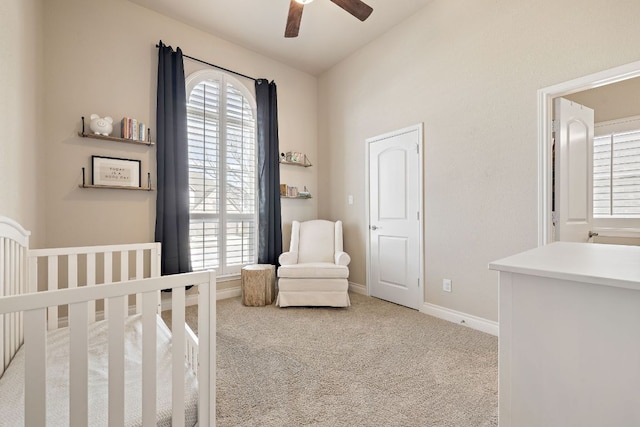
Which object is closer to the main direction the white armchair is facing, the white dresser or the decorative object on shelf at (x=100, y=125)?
the white dresser

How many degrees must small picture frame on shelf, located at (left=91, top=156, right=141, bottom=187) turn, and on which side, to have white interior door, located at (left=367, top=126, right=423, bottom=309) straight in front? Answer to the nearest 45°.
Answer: approximately 45° to its left

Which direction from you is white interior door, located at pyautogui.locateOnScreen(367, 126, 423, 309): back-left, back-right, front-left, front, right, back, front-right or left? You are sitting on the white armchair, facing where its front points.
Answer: left

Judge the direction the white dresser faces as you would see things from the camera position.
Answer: facing to the left of the viewer

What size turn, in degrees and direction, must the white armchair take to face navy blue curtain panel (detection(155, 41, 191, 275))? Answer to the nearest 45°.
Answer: approximately 90° to its right

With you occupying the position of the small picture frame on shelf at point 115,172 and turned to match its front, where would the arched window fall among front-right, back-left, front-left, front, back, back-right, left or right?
left

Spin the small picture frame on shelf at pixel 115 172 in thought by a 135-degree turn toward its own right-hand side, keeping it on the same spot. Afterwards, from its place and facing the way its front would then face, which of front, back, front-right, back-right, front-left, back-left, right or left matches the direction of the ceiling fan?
back

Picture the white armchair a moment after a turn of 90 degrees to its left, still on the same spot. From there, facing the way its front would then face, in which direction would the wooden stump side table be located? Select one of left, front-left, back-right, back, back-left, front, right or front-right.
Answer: back

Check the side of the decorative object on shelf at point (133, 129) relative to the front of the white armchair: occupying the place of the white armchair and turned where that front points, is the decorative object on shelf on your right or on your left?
on your right

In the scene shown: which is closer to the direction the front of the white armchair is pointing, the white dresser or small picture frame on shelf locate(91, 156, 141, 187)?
the white dresser

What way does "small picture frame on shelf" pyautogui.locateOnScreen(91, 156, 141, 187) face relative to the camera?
toward the camera

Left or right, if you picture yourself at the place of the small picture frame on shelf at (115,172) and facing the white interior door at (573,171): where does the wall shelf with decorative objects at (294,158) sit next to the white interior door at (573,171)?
left

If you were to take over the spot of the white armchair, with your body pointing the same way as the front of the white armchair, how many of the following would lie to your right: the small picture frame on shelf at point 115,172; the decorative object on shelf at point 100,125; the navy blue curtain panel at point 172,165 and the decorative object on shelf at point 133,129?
4

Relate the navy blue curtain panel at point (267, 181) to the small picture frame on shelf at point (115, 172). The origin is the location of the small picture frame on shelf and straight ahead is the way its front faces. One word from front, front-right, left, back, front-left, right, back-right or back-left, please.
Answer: left
